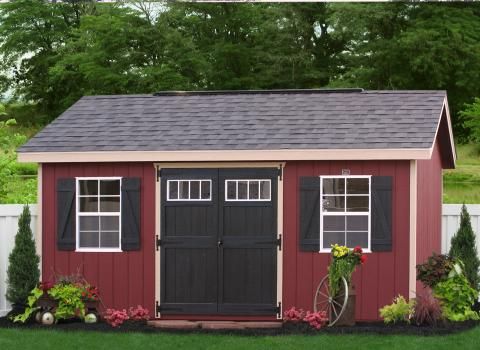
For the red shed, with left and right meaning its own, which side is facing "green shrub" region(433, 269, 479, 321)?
left

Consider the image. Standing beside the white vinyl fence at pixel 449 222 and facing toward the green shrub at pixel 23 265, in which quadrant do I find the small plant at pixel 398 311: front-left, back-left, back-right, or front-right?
front-left

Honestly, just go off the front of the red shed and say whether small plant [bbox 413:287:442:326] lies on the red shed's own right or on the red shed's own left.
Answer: on the red shed's own left

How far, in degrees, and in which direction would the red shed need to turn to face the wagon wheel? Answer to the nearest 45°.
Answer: approximately 45° to its left

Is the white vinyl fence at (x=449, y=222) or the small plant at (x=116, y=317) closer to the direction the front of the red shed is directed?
the small plant

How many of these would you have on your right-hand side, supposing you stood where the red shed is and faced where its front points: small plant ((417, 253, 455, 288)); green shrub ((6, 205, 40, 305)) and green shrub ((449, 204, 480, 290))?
1

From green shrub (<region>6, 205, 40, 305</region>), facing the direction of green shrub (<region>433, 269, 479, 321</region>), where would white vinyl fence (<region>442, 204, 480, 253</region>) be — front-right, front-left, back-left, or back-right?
front-left

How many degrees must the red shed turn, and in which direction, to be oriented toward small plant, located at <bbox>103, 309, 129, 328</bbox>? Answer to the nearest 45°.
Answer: approximately 90° to its right

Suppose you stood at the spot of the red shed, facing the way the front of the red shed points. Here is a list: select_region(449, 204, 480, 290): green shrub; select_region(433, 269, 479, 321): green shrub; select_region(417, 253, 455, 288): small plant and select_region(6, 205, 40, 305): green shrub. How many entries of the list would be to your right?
1

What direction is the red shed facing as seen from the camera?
toward the camera

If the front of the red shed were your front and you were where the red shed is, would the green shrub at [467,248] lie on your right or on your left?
on your left

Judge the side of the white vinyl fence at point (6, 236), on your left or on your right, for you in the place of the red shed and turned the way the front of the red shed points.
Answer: on your right
